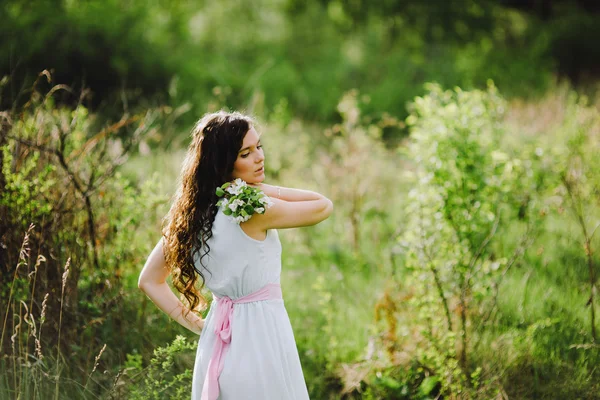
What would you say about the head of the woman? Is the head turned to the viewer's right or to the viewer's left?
to the viewer's right

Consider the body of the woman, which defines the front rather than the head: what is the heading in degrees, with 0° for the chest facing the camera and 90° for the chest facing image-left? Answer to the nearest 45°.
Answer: approximately 225°
